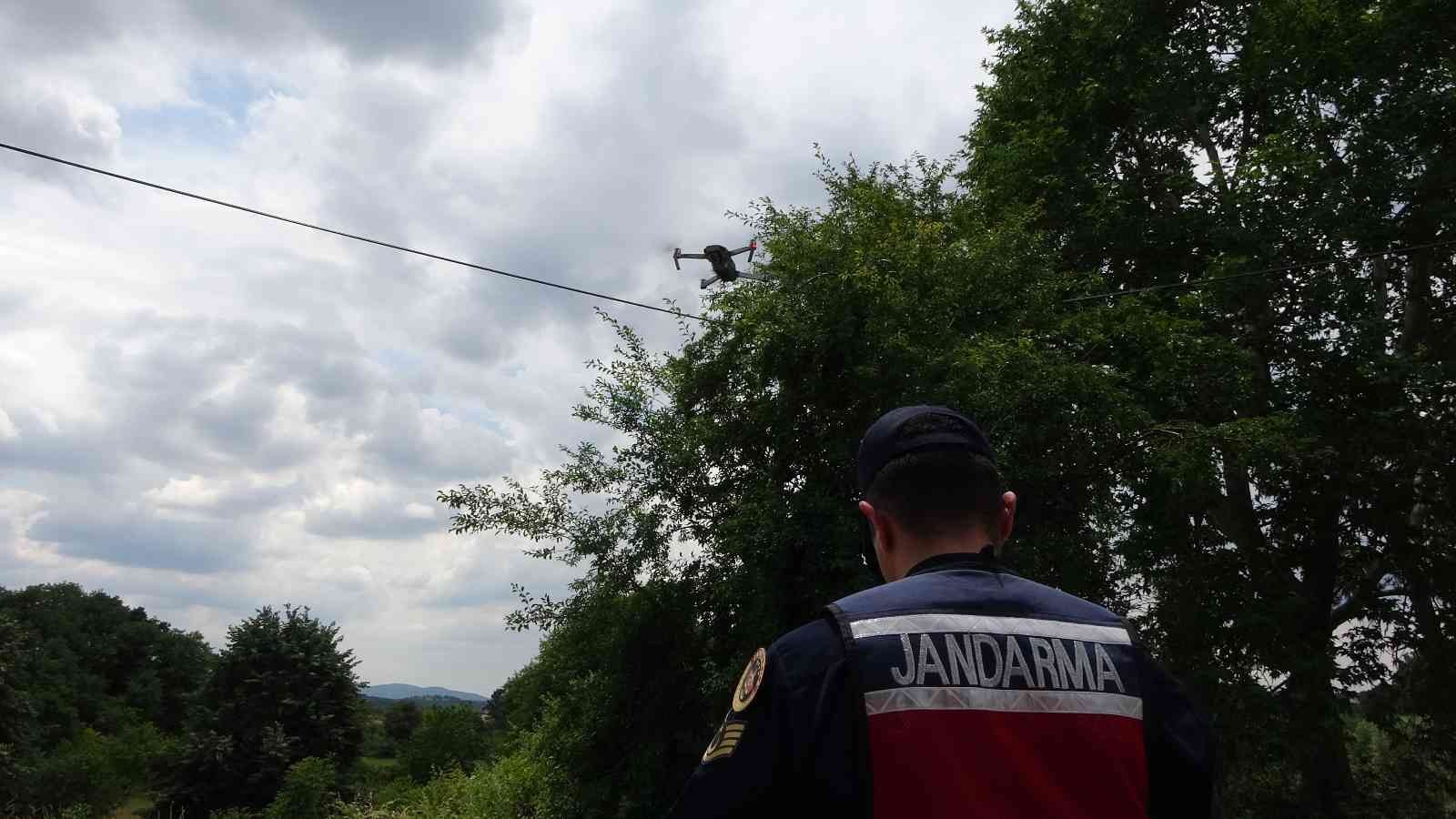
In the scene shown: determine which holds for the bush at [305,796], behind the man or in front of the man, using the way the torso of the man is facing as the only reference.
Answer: in front

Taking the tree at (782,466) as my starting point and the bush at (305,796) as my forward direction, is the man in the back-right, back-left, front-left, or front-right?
back-left

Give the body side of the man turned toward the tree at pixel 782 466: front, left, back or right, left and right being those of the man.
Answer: front

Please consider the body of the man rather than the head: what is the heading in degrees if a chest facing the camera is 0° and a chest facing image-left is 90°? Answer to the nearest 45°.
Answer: approximately 180°

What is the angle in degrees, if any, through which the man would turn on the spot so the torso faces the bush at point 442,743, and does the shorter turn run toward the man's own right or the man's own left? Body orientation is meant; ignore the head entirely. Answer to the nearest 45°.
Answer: approximately 45° to the man's own left

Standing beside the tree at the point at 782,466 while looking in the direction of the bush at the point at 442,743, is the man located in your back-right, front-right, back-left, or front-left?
back-left

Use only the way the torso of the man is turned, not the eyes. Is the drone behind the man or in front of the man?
in front

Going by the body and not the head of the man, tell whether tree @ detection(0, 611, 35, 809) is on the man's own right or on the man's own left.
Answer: on the man's own left

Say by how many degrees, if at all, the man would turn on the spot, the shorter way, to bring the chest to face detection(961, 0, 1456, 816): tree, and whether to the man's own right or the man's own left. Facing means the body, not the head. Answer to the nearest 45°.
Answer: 0° — they already face it

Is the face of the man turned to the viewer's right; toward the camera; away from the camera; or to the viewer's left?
away from the camera

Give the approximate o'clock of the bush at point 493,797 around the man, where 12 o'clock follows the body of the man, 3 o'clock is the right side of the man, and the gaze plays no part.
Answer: The bush is roughly at 11 o'clock from the man.

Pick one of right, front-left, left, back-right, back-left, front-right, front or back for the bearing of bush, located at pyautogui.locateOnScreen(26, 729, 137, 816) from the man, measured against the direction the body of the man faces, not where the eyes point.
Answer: front-left
